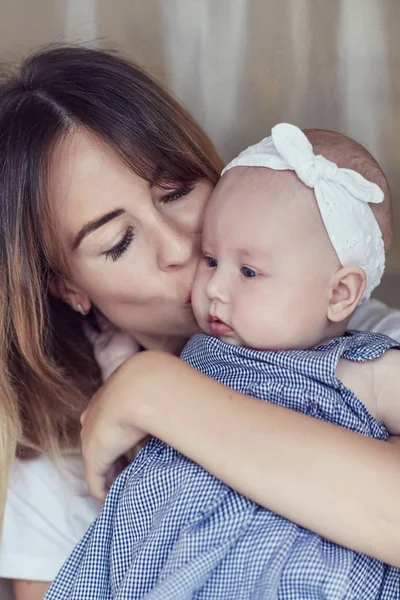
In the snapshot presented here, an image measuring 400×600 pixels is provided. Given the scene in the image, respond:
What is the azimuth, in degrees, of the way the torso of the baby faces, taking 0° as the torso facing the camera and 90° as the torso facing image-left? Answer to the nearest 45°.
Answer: approximately 45°

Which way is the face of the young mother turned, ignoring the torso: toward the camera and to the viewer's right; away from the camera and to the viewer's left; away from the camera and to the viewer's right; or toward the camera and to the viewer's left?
toward the camera and to the viewer's right

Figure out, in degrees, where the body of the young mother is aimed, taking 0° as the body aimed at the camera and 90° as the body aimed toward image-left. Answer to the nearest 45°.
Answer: approximately 315°
